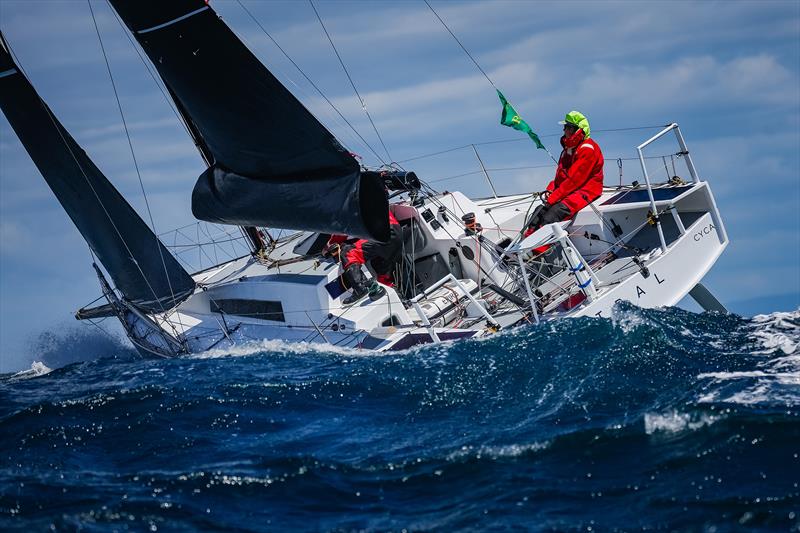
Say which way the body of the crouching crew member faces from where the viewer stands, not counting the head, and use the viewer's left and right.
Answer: facing to the left of the viewer

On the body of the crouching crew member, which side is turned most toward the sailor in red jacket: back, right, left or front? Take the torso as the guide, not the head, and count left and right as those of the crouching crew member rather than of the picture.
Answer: back

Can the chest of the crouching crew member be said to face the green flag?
no
